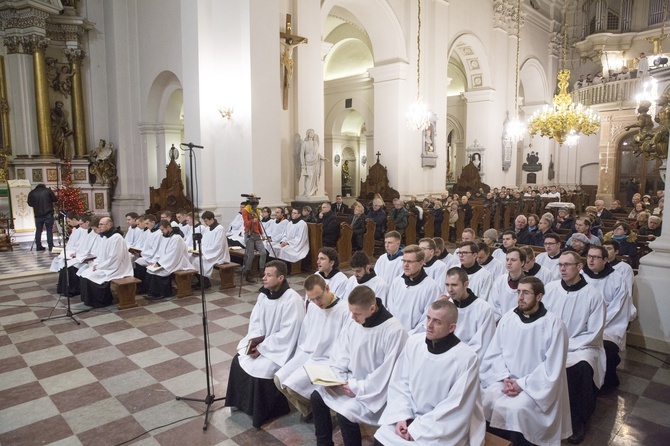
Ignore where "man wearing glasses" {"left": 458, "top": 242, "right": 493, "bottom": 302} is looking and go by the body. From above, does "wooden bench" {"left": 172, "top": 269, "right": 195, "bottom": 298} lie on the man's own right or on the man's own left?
on the man's own right

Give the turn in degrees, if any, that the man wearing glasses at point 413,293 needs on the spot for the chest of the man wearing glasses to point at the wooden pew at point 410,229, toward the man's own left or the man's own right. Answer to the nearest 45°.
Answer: approximately 135° to the man's own right

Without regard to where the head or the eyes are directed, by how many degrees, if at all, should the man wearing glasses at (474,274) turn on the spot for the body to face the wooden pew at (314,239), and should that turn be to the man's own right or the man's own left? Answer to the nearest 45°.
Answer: approximately 90° to the man's own right

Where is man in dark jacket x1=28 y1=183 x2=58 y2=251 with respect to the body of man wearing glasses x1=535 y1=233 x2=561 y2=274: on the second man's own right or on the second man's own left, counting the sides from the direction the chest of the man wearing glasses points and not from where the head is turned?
on the second man's own right

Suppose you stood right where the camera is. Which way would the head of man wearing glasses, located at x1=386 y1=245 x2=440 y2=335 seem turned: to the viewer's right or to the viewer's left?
to the viewer's left

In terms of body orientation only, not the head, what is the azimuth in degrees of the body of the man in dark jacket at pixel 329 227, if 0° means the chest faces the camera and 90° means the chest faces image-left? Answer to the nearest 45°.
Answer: approximately 45°

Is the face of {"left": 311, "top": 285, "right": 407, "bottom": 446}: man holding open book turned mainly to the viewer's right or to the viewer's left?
to the viewer's left

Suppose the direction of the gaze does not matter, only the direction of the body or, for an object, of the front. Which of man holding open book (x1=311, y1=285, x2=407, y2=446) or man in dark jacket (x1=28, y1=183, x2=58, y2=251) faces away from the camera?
the man in dark jacket

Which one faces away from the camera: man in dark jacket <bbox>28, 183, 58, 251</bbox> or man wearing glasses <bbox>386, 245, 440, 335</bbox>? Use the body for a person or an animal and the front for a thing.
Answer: the man in dark jacket

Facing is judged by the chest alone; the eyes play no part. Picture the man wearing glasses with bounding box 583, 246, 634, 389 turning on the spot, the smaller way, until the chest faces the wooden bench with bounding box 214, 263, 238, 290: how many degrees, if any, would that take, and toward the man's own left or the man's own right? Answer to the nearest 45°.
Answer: approximately 45° to the man's own right
